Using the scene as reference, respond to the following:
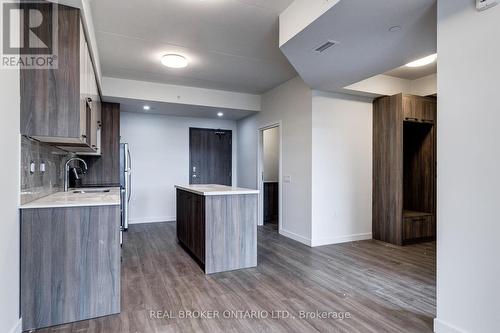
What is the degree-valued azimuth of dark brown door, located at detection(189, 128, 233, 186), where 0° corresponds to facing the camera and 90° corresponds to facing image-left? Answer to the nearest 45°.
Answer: approximately 0°

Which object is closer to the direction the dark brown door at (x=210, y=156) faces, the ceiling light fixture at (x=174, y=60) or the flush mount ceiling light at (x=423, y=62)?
the ceiling light fixture

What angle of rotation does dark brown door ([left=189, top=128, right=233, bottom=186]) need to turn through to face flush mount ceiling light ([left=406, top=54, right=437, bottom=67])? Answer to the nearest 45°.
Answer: approximately 45° to its left

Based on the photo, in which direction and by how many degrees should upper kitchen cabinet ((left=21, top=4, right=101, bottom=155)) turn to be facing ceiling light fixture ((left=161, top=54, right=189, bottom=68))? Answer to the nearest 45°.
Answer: approximately 45° to its left

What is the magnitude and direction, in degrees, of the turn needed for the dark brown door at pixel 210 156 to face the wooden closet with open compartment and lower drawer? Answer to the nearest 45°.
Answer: approximately 45° to its left

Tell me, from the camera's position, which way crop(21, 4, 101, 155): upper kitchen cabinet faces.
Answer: facing to the right of the viewer

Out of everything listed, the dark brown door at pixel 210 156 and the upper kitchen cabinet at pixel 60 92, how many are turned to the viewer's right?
1
